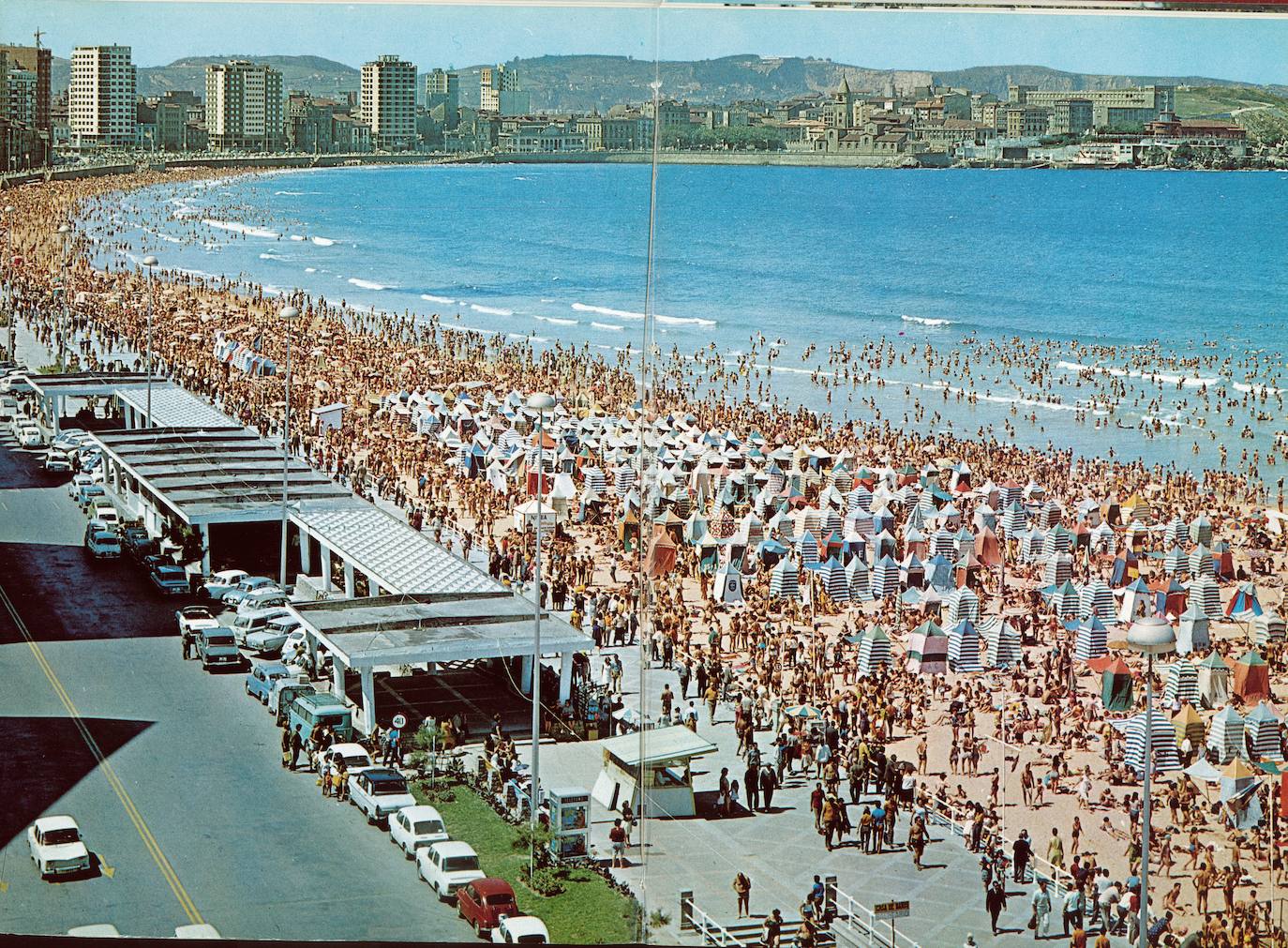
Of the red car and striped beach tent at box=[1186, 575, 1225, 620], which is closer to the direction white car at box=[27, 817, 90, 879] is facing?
the red car

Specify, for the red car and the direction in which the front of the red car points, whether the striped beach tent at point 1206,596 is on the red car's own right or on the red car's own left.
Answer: on the red car's own right

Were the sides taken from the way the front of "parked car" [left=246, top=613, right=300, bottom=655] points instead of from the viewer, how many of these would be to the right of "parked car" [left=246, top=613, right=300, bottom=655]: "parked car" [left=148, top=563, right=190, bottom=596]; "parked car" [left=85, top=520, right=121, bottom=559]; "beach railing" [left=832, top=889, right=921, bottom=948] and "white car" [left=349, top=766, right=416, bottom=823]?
2

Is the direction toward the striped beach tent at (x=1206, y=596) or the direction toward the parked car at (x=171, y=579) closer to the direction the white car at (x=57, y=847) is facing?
the striped beach tent
